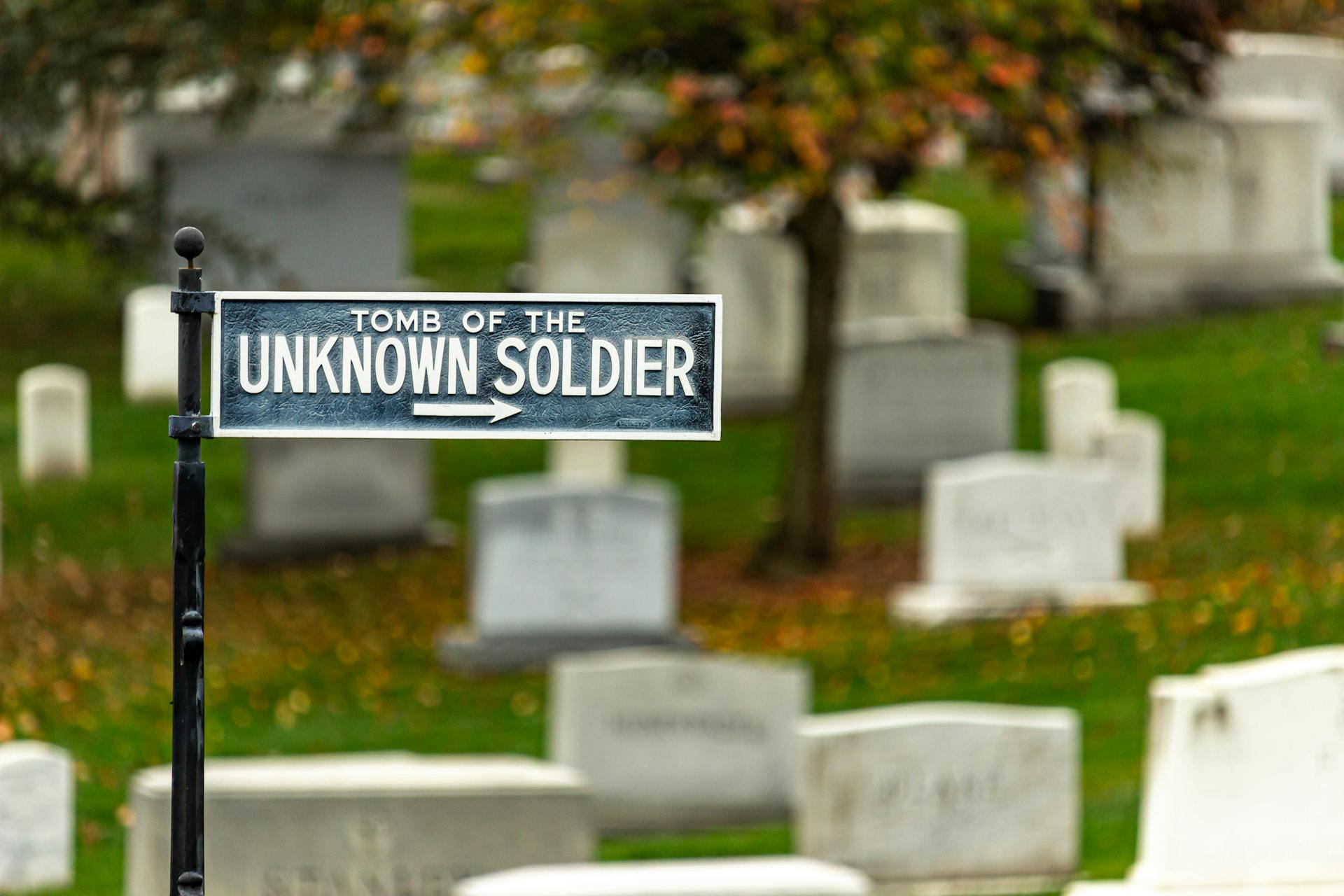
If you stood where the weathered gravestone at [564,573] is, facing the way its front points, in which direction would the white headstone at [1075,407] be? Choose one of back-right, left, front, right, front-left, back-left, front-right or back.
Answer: back-left

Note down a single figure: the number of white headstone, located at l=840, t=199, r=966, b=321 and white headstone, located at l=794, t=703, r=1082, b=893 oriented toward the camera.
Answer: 2

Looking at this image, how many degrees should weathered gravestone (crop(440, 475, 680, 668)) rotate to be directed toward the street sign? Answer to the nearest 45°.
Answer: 0° — it already faces it

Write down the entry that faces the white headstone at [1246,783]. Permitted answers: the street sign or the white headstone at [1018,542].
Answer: the white headstone at [1018,542]

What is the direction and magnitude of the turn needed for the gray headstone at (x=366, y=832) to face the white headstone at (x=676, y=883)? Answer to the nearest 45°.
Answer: approximately 45° to its left

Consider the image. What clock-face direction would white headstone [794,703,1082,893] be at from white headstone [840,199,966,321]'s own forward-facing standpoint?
white headstone [794,703,1082,893] is roughly at 12 o'clock from white headstone [840,199,966,321].

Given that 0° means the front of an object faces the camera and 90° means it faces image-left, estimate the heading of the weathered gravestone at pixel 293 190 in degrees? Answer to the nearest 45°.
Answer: approximately 0°

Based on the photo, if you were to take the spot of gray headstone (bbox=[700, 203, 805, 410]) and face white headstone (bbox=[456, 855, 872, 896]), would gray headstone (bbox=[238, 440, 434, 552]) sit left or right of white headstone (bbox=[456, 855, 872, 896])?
right

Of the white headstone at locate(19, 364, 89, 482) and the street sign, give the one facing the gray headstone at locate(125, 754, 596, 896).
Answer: the white headstone at locate(19, 364, 89, 482)

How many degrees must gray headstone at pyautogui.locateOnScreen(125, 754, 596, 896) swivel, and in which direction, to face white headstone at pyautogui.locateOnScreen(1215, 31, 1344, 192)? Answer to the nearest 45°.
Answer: approximately 135° to its left

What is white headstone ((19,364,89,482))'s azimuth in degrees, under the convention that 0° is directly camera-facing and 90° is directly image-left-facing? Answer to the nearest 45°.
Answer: approximately 0°

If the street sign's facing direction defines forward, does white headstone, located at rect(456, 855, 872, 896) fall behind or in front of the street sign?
behind
